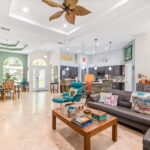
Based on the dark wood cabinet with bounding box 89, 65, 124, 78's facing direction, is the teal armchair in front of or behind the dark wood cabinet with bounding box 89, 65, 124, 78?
in front

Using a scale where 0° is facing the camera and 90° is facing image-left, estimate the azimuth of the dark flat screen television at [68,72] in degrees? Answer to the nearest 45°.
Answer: approximately 0°

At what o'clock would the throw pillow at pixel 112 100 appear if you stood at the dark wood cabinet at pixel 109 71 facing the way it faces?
The throw pillow is roughly at 12 o'clock from the dark wood cabinet.

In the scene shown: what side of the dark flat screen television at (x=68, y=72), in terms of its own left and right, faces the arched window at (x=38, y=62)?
right

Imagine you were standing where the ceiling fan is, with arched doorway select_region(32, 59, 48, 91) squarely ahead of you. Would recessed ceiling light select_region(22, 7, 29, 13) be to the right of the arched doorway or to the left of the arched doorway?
left

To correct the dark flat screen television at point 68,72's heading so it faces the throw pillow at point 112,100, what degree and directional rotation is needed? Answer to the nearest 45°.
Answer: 0° — it already faces it
